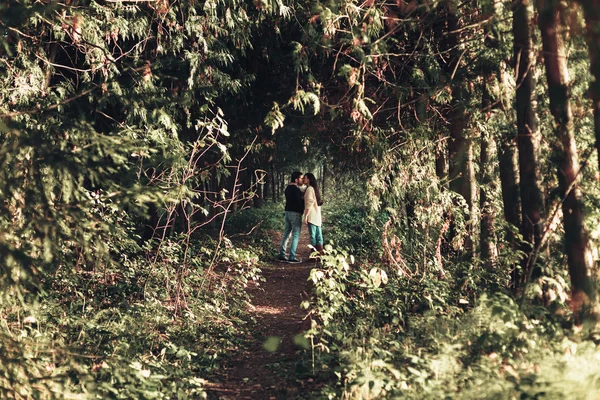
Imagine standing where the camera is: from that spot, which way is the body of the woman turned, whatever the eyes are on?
to the viewer's left

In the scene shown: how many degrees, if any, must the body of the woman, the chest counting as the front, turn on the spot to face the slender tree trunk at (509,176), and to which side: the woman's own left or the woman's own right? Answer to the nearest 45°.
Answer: approximately 90° to the woman's own left

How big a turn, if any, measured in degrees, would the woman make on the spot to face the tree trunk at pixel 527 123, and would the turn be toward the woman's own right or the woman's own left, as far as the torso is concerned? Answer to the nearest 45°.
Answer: approximately 90° to the woman's own left

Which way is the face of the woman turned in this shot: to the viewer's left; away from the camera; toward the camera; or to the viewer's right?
to the viewer's left

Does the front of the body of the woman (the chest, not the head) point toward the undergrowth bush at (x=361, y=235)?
no

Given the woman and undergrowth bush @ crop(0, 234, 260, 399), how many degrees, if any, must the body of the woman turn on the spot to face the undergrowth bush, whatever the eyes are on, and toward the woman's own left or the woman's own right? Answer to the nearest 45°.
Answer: approximately 90° to the woman's own left

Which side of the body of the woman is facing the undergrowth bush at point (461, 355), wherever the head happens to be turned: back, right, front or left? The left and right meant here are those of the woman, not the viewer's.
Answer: left

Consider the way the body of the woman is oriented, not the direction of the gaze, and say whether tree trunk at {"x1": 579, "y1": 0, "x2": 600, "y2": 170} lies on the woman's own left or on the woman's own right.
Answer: on the woman's own left

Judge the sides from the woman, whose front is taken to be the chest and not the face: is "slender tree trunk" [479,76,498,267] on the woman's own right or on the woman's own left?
on the woman's own left
